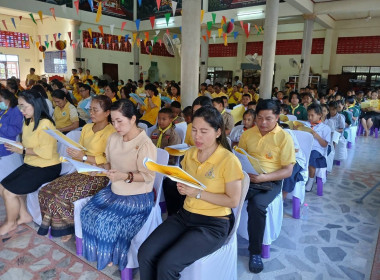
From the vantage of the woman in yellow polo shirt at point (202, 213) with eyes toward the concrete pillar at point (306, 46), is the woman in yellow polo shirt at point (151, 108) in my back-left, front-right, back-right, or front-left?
front-left

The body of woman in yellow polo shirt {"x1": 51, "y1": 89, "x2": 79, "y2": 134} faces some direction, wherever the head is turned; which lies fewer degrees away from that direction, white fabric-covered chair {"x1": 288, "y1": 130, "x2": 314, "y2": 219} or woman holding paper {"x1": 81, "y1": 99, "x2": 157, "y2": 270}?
the woman holding paper

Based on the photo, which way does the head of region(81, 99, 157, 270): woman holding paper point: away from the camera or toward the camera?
toward the camera

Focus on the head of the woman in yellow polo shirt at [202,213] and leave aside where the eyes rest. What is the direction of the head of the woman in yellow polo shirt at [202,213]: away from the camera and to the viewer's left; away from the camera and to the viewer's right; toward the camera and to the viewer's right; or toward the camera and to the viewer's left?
toward the camera and to the viewer's left

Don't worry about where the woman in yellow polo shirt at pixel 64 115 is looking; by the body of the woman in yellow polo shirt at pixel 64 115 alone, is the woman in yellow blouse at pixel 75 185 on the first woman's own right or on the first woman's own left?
on the first woman's own left

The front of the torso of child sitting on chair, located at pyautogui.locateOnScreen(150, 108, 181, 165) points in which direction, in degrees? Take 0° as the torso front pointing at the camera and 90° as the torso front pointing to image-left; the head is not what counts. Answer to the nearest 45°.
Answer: approximately 45°

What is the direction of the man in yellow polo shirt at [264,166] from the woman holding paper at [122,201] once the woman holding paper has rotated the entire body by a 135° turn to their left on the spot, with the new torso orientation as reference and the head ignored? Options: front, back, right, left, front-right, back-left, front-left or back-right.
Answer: front

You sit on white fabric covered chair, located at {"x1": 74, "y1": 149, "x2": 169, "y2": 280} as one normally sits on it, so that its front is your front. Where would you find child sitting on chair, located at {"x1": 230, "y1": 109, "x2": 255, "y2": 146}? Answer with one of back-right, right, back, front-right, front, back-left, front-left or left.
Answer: back

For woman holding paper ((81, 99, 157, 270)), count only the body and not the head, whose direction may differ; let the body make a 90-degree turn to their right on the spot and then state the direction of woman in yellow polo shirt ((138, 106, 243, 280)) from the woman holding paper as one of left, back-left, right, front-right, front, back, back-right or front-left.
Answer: back

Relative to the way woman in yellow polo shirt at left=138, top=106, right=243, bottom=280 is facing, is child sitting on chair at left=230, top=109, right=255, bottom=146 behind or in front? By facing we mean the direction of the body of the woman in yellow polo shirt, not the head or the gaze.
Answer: behind

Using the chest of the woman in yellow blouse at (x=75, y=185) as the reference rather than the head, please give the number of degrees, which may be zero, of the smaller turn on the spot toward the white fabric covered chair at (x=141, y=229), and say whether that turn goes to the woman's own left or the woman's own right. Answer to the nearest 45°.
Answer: approximately 90° to the woman's own left

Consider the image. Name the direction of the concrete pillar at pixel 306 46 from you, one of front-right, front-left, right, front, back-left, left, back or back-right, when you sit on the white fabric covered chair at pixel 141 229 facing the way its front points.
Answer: back

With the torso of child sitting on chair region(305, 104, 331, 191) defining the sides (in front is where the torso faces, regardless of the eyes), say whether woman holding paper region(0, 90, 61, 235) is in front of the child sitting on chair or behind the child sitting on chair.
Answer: in front

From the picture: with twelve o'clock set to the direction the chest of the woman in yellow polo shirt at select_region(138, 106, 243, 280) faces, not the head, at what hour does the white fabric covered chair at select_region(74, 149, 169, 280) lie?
The white fabric covered chair is roughly at 3 o'clock from the woman in yellow polo shirt.

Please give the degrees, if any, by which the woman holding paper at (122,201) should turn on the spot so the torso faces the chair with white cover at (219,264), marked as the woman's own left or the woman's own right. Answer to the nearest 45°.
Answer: approximately 90° to the woman's own left

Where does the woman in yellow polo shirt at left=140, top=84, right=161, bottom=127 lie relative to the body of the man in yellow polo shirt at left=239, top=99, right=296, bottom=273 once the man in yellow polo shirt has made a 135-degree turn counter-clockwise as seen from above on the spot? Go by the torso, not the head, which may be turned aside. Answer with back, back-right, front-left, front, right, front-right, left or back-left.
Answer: back-left

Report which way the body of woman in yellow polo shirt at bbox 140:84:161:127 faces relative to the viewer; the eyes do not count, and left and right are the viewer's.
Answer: facing the viewer and to the left of the viewer

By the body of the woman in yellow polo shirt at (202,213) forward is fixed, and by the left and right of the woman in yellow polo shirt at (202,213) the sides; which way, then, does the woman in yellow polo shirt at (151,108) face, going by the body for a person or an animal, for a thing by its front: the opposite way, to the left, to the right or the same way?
the same way

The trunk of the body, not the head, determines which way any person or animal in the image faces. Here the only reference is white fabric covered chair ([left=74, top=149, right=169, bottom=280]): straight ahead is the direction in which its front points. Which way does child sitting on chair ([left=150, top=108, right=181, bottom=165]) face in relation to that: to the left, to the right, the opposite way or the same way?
the same way
